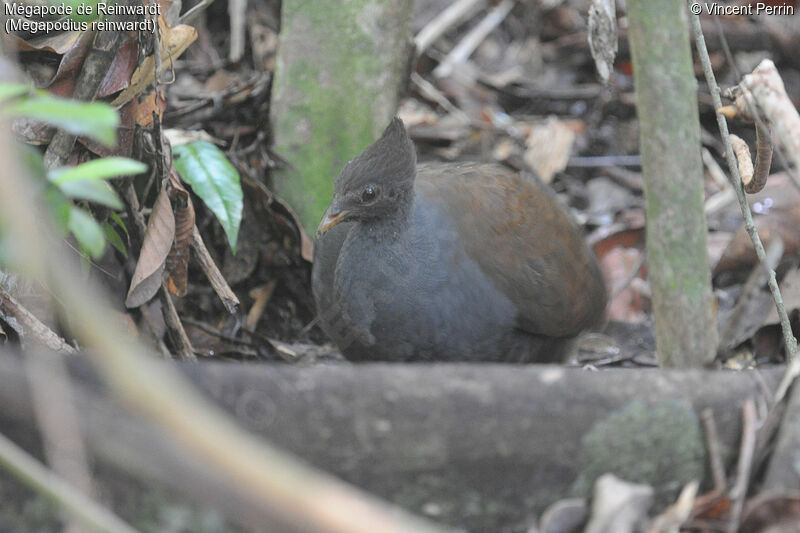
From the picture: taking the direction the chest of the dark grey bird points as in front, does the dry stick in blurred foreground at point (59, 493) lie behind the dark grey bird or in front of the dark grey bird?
in front

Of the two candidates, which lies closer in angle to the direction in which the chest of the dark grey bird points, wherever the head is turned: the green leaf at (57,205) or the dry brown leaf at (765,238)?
the green leaf

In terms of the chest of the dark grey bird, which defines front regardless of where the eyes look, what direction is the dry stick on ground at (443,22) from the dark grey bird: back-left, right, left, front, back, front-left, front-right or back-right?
back-right

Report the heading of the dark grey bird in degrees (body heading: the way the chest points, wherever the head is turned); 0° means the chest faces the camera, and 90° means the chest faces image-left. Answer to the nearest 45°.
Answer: approximately 45°

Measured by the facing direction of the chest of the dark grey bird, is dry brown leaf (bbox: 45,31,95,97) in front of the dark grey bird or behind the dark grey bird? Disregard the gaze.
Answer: in front

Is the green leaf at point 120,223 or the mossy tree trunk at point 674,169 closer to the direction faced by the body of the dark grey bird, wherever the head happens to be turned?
the green leaf

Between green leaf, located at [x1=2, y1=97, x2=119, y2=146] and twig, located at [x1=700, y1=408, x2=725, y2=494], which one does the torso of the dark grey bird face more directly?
the green leaf

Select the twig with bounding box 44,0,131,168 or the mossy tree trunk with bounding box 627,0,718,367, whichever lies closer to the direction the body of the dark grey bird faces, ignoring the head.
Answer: the twig

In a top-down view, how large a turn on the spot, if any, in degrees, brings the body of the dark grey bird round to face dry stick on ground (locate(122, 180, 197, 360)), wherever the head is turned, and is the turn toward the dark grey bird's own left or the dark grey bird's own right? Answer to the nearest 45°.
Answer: approximately 45° to the dark grey bird's own right

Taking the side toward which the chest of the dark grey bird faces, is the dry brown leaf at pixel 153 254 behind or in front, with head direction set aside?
in front
